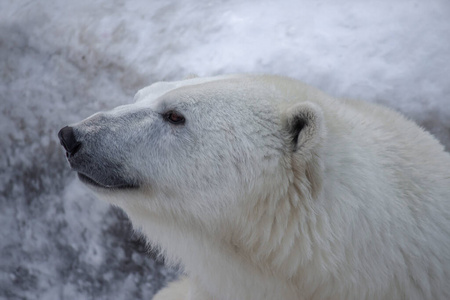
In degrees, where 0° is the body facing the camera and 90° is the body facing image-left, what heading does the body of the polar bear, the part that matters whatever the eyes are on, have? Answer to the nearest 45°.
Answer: approximately 90°
